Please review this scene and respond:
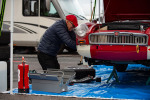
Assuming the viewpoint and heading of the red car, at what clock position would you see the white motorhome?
The white motorhome is roughly at 5 o'clock from the red car.

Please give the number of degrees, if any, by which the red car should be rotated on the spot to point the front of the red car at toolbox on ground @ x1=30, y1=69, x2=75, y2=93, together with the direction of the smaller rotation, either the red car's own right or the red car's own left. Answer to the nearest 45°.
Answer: approximately 45° to the red car's own right

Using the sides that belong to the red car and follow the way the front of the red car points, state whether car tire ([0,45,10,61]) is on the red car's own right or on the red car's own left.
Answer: on the red car's own right

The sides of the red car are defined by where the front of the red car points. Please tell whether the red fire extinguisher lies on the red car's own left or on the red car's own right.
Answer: on the red car's own right

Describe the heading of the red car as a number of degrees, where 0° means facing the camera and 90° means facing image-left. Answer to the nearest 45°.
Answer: approximately 0°
